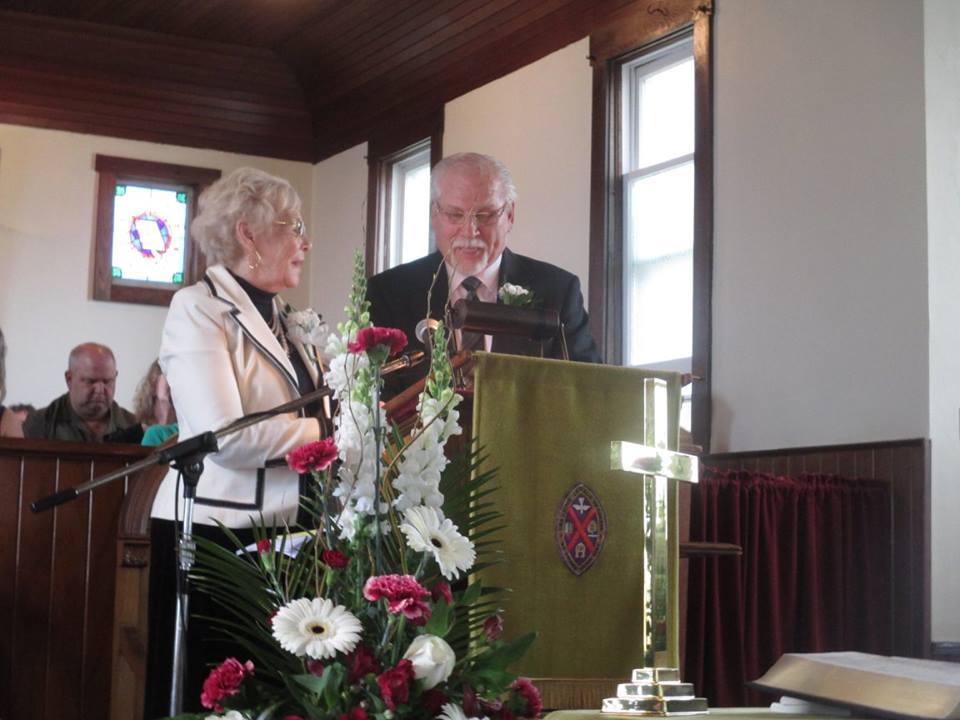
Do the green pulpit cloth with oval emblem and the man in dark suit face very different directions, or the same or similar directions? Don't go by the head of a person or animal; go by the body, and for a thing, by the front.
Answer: same or similar directions

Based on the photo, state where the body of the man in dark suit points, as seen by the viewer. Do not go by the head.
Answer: toward the camera

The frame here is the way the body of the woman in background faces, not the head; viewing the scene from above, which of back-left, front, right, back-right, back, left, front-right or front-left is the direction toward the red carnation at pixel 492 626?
front-right

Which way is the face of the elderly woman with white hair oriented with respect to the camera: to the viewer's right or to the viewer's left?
to the viewer's right

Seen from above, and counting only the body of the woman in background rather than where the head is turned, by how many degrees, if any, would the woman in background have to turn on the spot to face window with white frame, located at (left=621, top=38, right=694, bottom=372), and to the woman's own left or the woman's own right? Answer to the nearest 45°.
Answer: approximately 45° to the woman's own left

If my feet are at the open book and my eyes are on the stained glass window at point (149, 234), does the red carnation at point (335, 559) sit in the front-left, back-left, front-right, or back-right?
front-left

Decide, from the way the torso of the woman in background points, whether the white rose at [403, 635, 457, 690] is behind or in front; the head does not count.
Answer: in front

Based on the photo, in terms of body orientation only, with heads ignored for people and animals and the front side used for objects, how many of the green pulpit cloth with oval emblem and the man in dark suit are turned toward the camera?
2

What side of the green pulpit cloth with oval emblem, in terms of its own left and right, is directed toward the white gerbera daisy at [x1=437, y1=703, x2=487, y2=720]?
front

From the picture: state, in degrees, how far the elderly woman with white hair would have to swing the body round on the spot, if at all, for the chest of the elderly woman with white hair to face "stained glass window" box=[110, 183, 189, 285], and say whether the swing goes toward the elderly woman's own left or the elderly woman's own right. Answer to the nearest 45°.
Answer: approximately 135° to the elderly woman's own left

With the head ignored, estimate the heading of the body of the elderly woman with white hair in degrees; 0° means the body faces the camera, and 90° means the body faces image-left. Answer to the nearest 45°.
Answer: approximately 315°

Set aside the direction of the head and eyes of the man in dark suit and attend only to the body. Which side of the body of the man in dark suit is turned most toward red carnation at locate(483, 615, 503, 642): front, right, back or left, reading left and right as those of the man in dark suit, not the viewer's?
front
